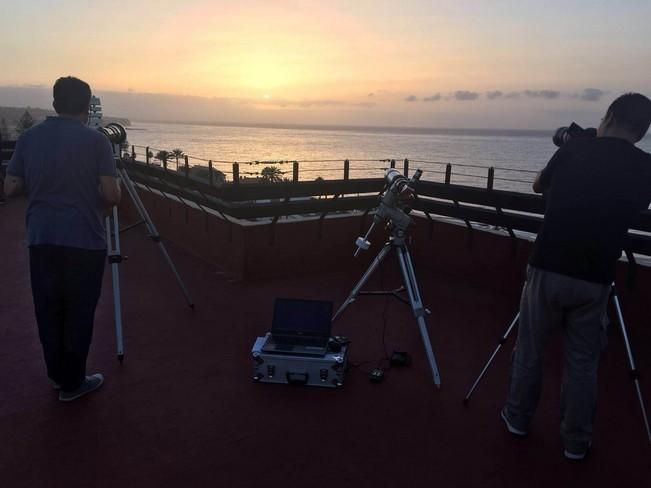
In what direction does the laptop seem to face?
toward the camera

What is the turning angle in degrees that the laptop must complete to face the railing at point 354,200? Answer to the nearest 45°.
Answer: approximately 180°

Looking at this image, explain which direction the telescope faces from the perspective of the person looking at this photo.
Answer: facing away from the viewer and to the left of the viewer

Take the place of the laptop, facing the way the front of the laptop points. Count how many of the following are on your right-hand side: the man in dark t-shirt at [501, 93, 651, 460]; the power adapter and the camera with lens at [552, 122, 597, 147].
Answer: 0

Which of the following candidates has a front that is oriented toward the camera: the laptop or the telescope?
the laptop

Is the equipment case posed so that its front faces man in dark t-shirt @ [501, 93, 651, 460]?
no

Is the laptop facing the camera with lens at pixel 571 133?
no

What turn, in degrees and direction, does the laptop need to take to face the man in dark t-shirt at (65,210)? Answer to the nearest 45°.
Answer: approximately 45° to its right

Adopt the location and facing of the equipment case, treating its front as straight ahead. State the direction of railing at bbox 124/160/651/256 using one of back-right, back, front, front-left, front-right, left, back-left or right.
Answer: back
